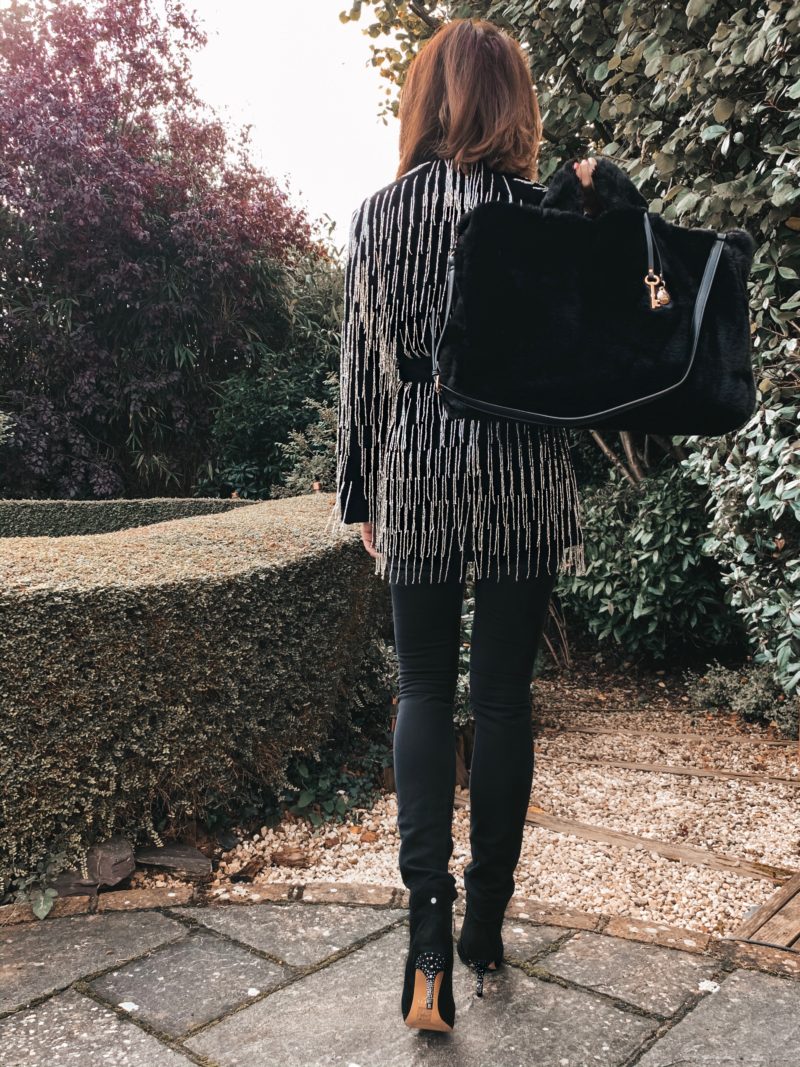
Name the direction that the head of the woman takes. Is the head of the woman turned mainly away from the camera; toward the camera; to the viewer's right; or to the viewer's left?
away from the camera

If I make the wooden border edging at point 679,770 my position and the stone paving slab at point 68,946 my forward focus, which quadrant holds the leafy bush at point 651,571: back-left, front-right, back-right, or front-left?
back-right

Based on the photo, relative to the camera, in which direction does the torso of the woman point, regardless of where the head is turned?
away from the camera

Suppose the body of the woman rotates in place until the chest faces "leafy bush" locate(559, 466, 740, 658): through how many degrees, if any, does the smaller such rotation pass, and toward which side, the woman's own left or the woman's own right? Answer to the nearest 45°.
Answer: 0° — they already face it

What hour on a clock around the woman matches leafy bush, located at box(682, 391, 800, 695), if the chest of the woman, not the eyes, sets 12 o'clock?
The leafy bush is roughly at 1 o'clock from the woman.
